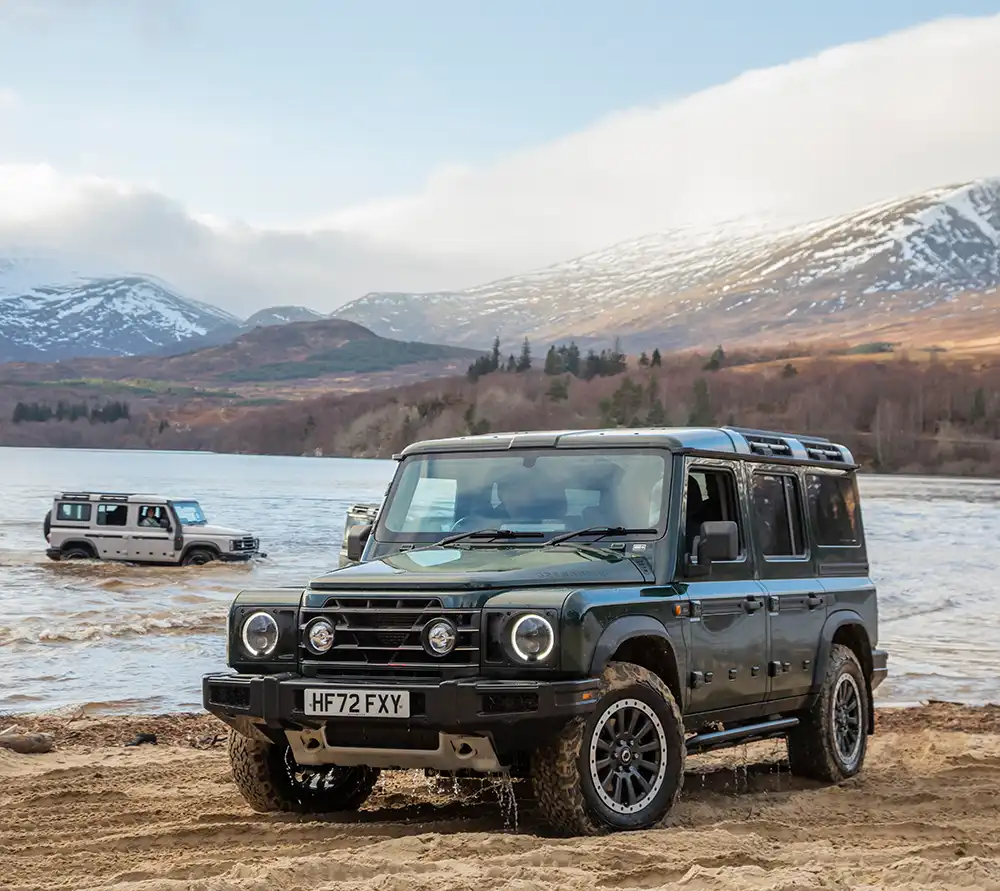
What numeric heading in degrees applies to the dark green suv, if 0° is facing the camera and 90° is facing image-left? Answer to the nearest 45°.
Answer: approximately 45°

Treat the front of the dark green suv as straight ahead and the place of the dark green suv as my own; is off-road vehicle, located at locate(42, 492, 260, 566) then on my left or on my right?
on my right
